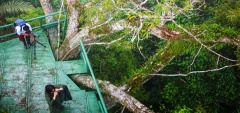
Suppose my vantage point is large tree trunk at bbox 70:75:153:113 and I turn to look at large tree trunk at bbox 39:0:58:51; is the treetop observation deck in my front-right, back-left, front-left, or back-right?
front-left

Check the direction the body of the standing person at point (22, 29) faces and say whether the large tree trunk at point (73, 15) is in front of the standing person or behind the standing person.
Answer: in front
